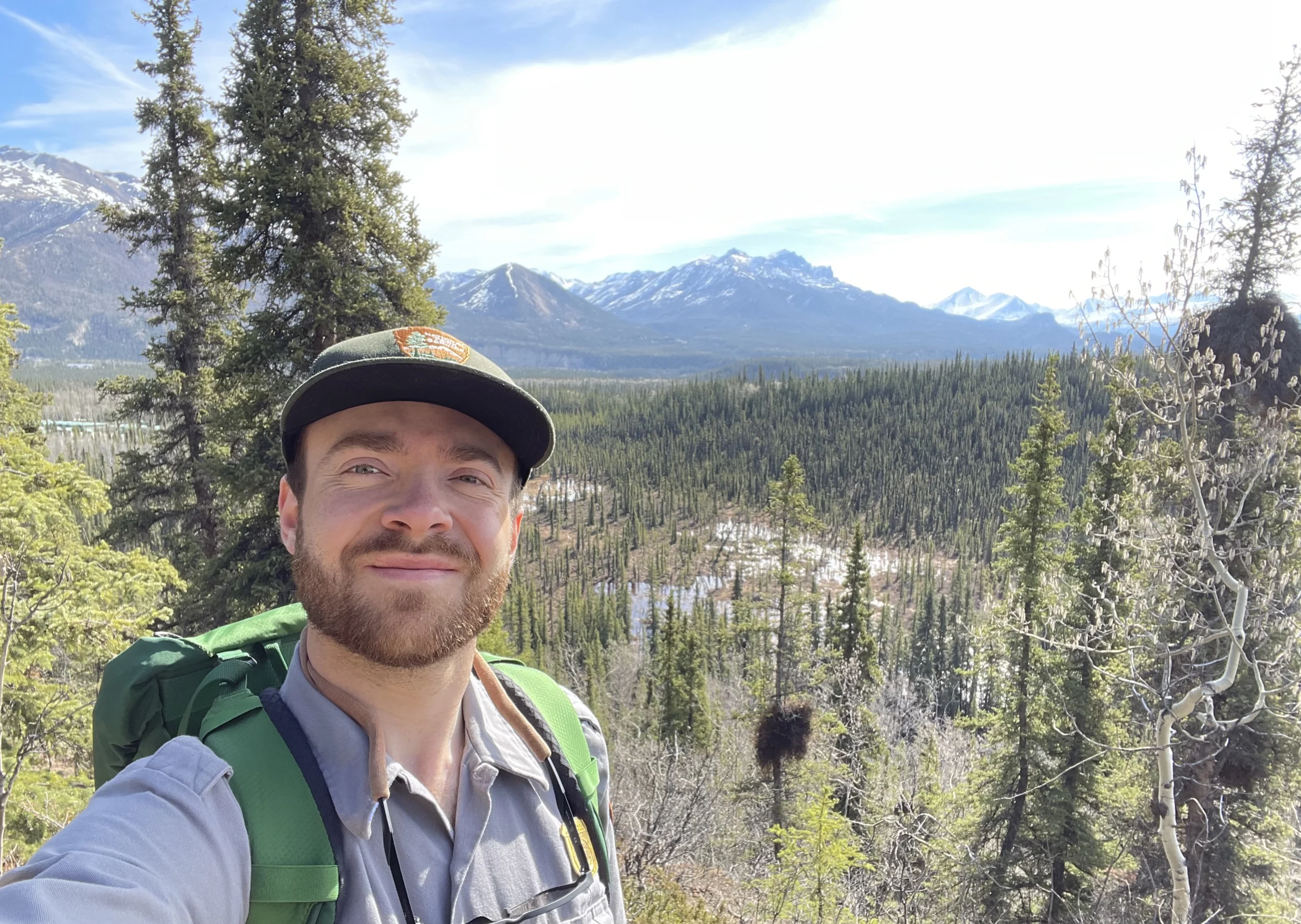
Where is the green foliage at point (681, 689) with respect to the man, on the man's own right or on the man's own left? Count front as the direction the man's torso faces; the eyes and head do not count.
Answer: on the man's own left

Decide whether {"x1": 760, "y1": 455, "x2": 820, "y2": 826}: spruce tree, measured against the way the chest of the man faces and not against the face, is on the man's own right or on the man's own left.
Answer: on the man's own left

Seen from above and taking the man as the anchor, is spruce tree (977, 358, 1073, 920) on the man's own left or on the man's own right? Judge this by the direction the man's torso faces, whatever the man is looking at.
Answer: on the man's own left

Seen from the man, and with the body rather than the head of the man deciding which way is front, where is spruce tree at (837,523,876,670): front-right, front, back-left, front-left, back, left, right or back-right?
left

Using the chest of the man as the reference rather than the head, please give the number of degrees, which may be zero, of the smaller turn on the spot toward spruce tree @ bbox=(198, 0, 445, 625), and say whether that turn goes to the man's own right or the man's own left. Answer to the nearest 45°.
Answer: approximately 135° to the man's own left

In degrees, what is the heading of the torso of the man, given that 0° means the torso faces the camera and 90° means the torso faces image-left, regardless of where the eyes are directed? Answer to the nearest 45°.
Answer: approximately 315°
